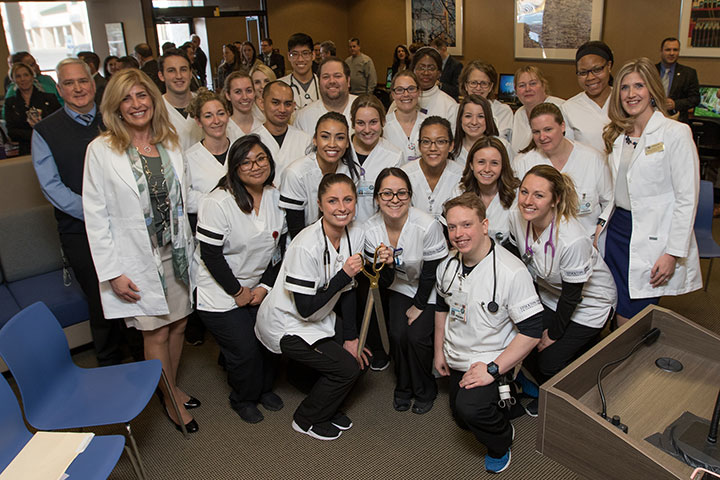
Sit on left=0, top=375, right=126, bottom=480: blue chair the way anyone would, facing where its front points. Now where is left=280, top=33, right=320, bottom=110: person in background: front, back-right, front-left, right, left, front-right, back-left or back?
front-left

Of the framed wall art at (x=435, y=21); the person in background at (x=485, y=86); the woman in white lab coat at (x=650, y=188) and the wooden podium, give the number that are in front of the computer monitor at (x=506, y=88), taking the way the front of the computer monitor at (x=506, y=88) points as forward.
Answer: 3

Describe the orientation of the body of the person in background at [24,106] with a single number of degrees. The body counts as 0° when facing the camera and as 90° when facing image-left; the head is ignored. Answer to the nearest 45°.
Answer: approximately 0°

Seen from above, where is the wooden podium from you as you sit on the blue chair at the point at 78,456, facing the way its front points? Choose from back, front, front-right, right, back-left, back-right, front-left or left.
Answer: front-right

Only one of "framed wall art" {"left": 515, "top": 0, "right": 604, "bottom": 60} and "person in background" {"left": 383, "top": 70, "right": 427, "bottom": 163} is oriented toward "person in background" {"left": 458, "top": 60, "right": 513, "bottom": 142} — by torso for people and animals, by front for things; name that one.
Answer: the framed wall art

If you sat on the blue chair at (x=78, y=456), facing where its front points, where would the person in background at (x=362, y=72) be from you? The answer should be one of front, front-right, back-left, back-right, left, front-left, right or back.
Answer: front-left

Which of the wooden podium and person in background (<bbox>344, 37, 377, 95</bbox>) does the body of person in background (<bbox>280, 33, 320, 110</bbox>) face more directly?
the wooden podium

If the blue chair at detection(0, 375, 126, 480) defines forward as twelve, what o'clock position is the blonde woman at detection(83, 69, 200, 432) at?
The blonde woman is roughly at 10 o'clock from the blue chair.

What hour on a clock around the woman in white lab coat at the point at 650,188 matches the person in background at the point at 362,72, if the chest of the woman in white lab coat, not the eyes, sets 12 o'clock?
The person in background is roughly at 3 o'clock from the woman in white lab coat.

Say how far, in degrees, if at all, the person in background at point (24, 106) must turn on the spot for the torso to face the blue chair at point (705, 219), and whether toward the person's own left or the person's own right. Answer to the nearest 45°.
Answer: approximately 45° to the person's own left

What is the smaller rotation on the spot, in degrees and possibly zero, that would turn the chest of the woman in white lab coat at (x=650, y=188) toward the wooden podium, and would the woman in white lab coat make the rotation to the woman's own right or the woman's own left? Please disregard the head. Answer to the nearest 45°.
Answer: approximately 45° to the woman's own left

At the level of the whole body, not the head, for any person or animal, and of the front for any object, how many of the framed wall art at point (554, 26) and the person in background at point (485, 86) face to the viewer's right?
0

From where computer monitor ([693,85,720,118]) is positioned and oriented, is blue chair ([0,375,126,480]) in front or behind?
in front
